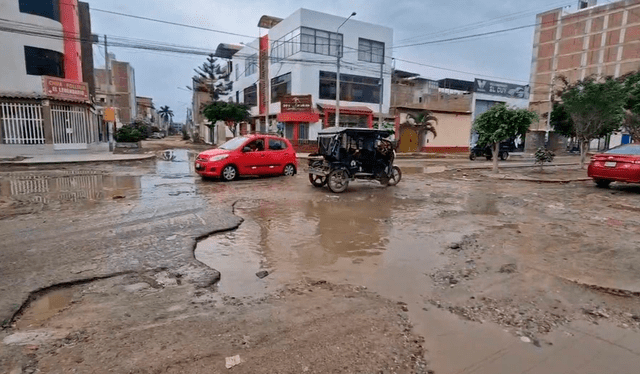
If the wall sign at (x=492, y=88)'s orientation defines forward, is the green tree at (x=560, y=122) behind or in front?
in front

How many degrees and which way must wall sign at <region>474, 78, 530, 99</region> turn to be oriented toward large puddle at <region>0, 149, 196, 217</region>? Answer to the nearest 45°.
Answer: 0° — it already faces it

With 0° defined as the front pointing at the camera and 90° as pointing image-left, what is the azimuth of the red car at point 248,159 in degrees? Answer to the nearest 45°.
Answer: approximately 45°

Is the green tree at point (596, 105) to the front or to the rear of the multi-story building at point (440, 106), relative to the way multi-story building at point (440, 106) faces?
to the front

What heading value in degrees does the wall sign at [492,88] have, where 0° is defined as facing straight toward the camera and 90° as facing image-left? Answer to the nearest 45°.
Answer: approximately 0°

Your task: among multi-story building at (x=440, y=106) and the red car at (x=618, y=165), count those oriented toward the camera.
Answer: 1

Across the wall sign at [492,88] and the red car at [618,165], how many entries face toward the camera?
1

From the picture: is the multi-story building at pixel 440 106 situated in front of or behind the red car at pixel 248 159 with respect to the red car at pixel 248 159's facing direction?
behind
